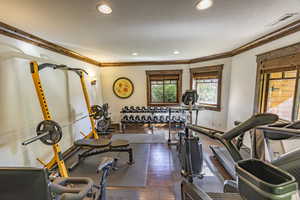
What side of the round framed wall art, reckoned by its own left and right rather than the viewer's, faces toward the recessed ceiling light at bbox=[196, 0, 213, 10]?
front

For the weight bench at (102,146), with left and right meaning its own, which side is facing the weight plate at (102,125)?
left

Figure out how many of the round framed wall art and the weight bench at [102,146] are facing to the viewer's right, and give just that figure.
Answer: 1

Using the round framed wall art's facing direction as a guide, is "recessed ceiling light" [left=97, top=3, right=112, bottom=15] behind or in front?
in front

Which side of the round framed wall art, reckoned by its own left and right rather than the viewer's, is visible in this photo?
front

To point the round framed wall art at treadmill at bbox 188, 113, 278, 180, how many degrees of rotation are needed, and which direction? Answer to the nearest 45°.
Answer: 0° — it already faces it

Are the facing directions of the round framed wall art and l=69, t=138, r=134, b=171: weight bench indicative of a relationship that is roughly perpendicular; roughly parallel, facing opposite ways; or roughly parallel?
roughly perpendicular

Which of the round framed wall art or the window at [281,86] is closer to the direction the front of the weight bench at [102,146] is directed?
the window

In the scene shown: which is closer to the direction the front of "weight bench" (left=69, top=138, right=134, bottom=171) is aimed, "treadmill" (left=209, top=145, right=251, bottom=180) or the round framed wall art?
the treadmill

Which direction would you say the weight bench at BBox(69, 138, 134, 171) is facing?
to the viewer's right

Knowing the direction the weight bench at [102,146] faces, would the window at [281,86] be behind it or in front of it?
in front

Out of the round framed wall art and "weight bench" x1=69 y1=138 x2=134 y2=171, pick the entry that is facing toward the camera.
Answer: the round framed wall art

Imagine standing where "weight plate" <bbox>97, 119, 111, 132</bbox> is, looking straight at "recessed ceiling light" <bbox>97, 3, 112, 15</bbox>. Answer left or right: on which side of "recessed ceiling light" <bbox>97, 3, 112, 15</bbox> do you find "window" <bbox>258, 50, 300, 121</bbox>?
left

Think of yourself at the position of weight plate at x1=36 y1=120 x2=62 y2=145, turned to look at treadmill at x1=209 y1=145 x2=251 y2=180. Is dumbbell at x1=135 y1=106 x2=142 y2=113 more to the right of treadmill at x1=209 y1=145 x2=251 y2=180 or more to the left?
left
